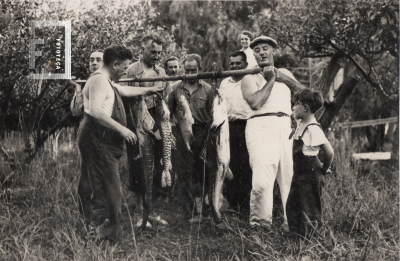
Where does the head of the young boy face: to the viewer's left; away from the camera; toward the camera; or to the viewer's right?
to the viewer's left

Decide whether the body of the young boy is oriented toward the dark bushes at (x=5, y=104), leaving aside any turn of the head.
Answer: yes

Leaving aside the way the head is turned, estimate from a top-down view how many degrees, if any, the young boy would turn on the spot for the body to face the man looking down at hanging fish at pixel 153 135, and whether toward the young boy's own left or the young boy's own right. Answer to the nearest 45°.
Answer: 0° — they already face them

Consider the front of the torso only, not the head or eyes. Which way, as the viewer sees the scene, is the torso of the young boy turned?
to the viewer's left

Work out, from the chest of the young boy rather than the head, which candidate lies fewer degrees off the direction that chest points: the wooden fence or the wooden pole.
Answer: the wooden pole

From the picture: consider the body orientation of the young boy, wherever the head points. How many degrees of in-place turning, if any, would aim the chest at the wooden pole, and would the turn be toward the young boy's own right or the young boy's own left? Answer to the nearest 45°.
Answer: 0° — they already face it

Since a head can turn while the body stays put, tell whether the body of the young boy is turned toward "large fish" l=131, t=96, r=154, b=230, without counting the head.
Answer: yes

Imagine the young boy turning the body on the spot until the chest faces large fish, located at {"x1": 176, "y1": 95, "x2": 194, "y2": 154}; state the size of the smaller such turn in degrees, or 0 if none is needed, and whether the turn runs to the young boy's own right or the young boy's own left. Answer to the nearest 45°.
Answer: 0° — they already face it

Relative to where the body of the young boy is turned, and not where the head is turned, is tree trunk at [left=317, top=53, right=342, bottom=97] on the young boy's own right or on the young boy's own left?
on the young boy's own right

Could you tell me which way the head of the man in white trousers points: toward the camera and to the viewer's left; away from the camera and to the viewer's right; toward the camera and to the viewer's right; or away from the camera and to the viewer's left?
toward the camera and to the viewer's left
